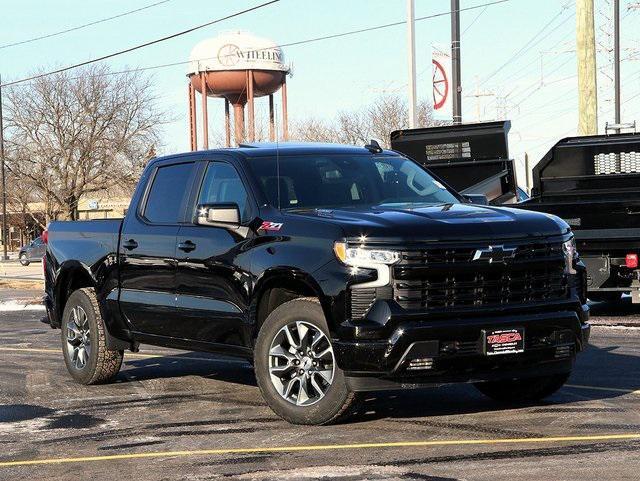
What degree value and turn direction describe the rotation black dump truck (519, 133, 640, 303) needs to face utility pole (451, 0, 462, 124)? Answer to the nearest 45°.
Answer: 0° — it already faces it

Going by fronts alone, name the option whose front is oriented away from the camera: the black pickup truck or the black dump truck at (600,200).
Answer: the black dump truck

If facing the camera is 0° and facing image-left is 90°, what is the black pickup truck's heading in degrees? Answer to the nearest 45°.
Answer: approximately 315°

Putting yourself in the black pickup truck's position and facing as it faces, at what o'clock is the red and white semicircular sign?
The red and white semicircular sign is roughly at 8 o'clock from the black pickup truck.

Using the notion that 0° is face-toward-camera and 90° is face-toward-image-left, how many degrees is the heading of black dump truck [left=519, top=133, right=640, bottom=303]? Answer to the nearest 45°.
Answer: approximately 180°

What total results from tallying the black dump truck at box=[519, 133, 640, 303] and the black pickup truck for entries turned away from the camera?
1

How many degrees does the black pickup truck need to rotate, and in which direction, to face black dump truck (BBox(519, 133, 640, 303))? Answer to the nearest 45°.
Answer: approximately 90° to its left
